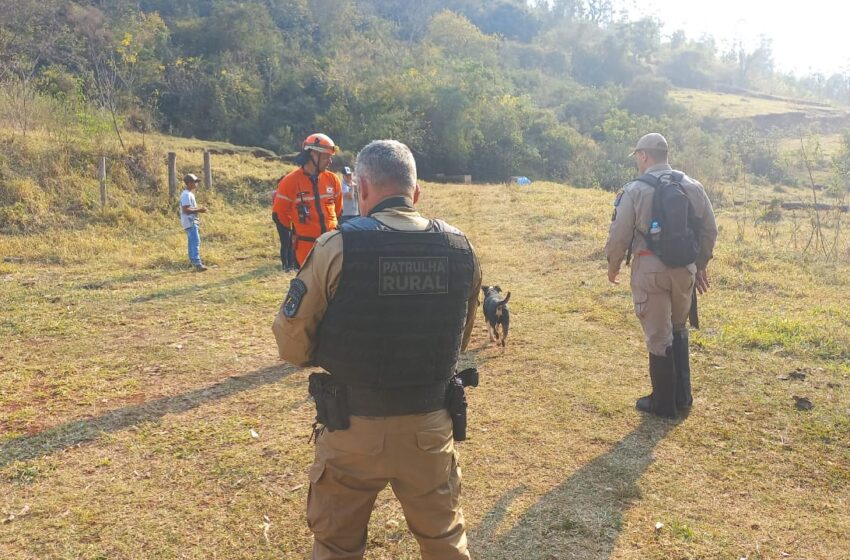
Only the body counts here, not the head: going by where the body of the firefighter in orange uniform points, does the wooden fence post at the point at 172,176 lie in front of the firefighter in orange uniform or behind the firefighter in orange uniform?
behind

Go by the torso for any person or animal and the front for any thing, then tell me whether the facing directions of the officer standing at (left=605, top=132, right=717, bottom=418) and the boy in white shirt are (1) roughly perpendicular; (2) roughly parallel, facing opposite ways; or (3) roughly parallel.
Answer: roughly perpendicular

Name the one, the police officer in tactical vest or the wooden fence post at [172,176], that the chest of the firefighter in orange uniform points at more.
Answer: the police officer in tactical vest

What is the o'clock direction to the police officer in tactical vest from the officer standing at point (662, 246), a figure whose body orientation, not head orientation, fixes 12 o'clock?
The police officer in tactical vest is roughly at 8 o'clock from the officer standing.

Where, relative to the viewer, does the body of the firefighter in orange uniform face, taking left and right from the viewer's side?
facing the viewer and to the right of the viewer

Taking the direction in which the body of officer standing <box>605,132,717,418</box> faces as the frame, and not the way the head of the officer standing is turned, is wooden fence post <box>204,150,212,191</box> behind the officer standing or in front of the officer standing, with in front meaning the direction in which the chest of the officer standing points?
in front

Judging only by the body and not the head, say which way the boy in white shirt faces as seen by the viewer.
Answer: to the viewer's right

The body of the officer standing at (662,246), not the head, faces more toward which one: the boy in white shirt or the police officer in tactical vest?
the boy in white shirt

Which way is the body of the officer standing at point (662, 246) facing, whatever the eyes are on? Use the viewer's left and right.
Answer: facing away from the viewer and to the left of the viewer

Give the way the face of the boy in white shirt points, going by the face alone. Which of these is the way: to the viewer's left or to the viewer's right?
to the viewer's right

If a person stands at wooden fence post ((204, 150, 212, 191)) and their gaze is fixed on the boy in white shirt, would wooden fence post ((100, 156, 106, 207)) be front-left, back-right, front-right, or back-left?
front-right
